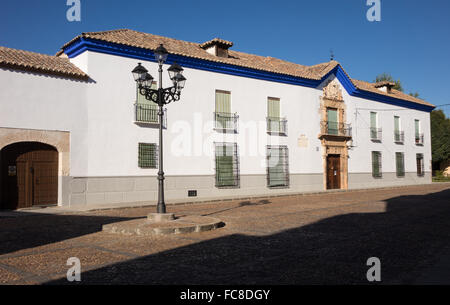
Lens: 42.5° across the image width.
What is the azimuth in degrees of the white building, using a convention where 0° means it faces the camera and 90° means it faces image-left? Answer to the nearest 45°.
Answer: approximately 315°

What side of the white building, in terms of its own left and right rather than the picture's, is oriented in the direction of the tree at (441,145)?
left
